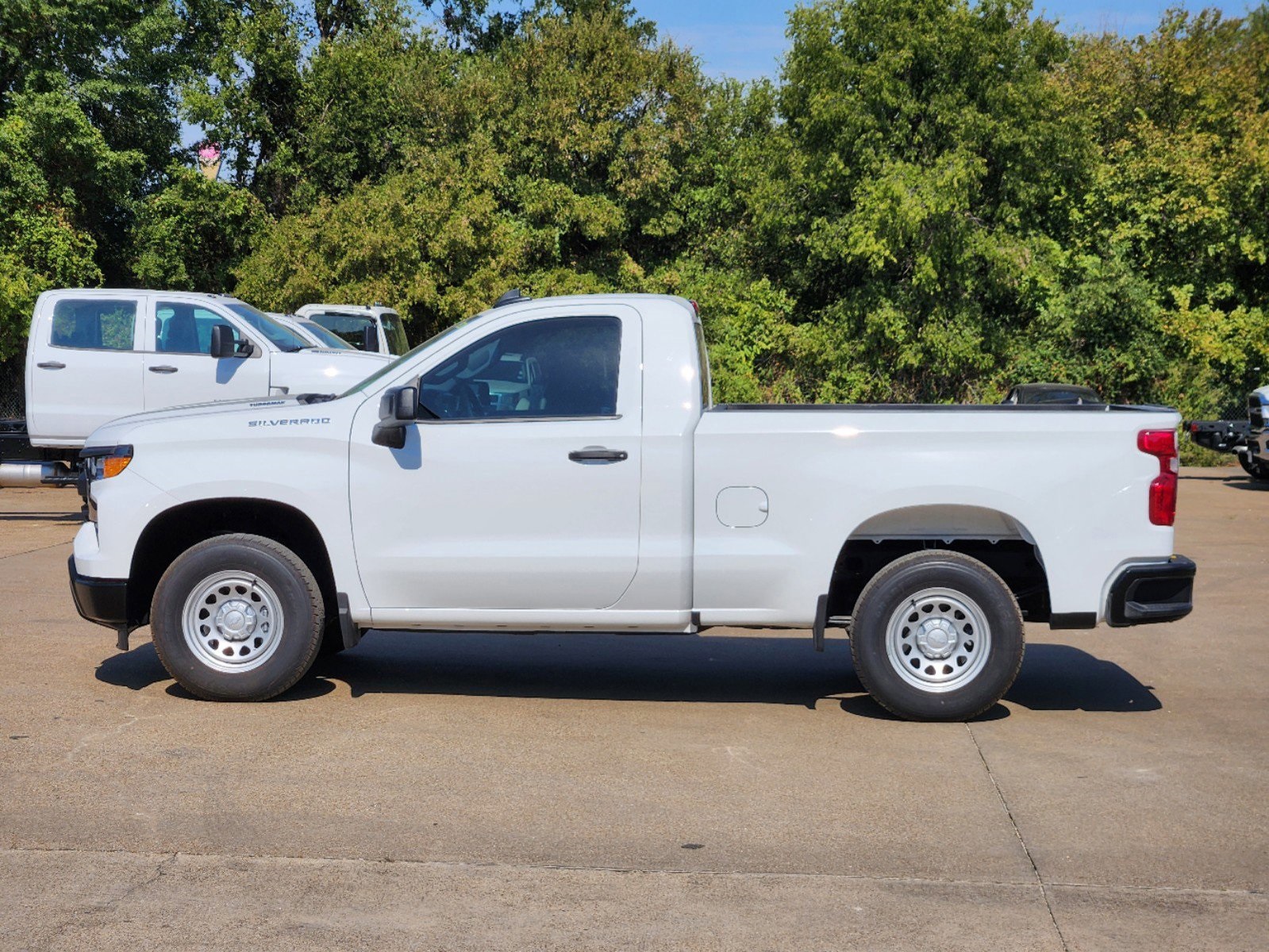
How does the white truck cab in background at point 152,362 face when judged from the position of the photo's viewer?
facing to the right of the viewer

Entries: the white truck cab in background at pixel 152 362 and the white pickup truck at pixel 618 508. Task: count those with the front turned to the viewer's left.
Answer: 1

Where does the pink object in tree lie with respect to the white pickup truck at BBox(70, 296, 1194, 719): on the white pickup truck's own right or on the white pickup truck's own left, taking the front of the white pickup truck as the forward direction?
on the white pickup truck's own right

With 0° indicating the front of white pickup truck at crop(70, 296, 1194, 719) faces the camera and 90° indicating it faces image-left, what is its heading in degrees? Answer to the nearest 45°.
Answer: approximately 90°

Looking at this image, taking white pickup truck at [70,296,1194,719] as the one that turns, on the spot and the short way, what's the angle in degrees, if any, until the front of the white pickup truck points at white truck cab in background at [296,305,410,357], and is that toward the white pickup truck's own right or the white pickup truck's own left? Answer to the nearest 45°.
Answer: approximately 90° to the white pickup truck's own right

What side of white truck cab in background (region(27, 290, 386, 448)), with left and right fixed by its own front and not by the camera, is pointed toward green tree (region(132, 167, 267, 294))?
left

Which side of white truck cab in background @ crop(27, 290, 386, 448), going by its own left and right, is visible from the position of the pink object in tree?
left

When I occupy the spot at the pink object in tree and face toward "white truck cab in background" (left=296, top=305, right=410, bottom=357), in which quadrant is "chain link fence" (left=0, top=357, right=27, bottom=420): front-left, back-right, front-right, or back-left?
front-right

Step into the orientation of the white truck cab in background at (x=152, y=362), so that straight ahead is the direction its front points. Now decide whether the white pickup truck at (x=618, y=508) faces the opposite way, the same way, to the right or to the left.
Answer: the opposite way

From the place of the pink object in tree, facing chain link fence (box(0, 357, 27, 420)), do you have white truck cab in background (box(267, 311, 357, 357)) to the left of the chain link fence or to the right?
left
